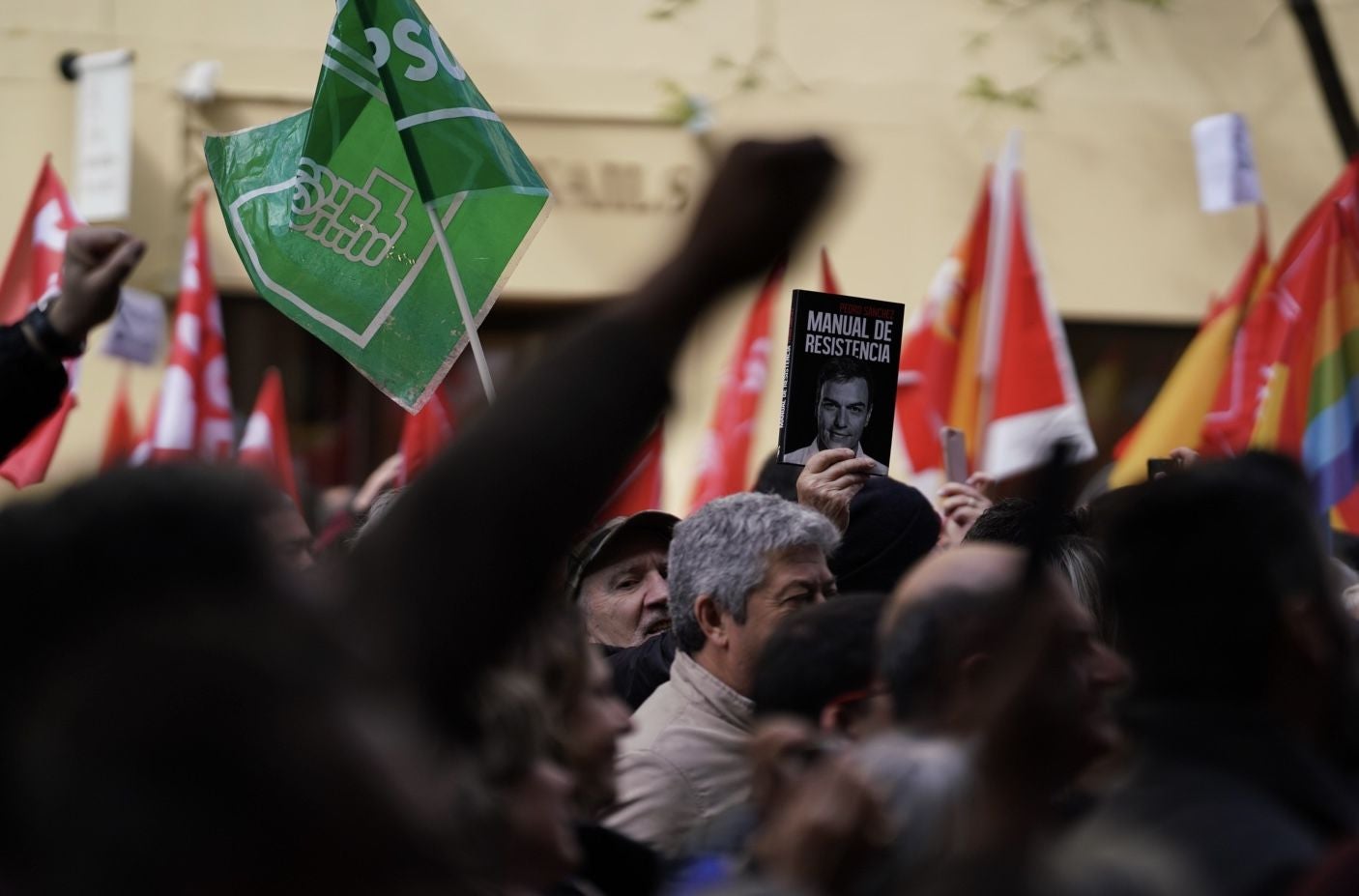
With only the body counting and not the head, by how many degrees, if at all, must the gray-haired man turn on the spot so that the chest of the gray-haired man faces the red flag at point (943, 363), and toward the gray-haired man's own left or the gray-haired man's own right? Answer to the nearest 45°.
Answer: approximately 90° to the gray-haired man's own left

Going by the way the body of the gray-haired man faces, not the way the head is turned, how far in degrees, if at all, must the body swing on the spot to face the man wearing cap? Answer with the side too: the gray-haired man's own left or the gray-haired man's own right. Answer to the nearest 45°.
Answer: approximately 90° to the gray-haired man's own left

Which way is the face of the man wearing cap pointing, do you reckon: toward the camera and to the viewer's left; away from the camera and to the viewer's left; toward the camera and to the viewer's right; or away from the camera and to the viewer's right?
toward the camera and to the viewer's right

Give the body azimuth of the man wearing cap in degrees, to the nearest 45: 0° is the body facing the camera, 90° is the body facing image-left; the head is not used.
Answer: approximately 315°

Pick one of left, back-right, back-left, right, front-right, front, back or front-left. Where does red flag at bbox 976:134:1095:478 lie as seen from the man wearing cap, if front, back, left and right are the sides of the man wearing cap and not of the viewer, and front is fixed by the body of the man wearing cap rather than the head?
left

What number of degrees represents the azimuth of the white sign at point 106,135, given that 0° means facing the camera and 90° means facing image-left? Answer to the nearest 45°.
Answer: approximately 0°

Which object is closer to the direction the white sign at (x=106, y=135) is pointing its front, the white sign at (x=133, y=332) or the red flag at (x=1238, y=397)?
the white sign

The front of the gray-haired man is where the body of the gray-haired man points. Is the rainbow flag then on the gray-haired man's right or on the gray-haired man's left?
on the gray-haired man's left

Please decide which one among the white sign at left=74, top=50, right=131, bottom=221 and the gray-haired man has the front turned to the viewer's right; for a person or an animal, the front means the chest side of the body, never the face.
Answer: the gray-haired man

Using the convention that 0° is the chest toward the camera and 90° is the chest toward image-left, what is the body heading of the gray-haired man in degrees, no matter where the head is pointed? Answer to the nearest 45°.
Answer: approximately 270°

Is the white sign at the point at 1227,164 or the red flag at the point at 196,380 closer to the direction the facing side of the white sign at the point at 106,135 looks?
the red flag

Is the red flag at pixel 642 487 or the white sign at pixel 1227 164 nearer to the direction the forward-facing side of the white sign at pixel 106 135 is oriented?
the red flag

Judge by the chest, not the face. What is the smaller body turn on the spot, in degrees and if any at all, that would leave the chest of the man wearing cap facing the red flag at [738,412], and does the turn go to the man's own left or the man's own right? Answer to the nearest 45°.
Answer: approximately 135° to the man's own left
